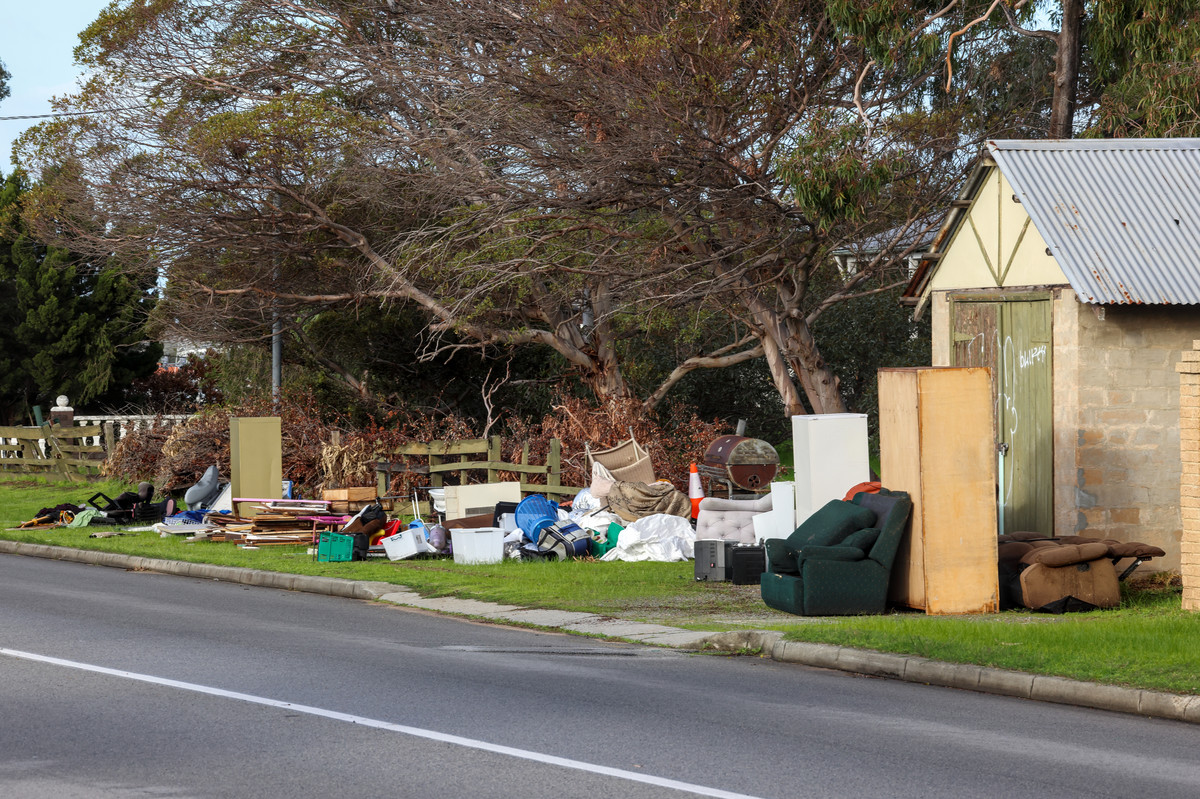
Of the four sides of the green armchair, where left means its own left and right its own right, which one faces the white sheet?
right

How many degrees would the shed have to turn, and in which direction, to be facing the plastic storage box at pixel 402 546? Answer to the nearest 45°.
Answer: approximately 45° to its right

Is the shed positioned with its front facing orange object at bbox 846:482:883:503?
yes

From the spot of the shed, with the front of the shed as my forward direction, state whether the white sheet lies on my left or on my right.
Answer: on my right

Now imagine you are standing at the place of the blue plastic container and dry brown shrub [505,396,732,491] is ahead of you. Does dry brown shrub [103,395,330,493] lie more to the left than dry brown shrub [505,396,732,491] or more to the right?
left

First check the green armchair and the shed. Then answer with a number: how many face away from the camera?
0

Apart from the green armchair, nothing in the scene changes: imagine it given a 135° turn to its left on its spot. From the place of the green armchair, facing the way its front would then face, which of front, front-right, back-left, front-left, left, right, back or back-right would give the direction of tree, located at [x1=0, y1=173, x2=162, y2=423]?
back-left

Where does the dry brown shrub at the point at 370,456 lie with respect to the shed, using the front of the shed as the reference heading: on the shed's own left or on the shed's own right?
on the shed's own right

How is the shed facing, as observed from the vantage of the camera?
facing the viewer and to the left of the viewer

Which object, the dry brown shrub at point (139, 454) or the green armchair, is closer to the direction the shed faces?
the green armchair
